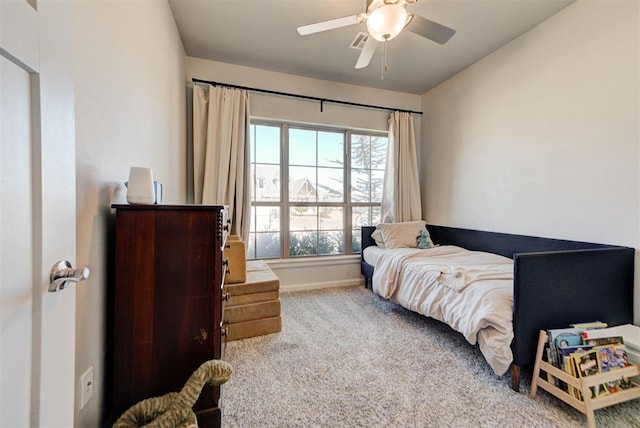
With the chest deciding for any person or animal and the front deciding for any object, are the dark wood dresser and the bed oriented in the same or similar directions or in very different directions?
very different directions

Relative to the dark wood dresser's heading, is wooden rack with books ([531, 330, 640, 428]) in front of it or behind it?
in front

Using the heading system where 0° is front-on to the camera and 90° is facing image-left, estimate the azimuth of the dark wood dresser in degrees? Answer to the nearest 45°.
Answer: approximately 270°

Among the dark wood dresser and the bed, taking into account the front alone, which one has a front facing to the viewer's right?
the dark wood dresser

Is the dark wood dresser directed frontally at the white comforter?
yes

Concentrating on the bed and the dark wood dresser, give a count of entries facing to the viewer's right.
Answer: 1
